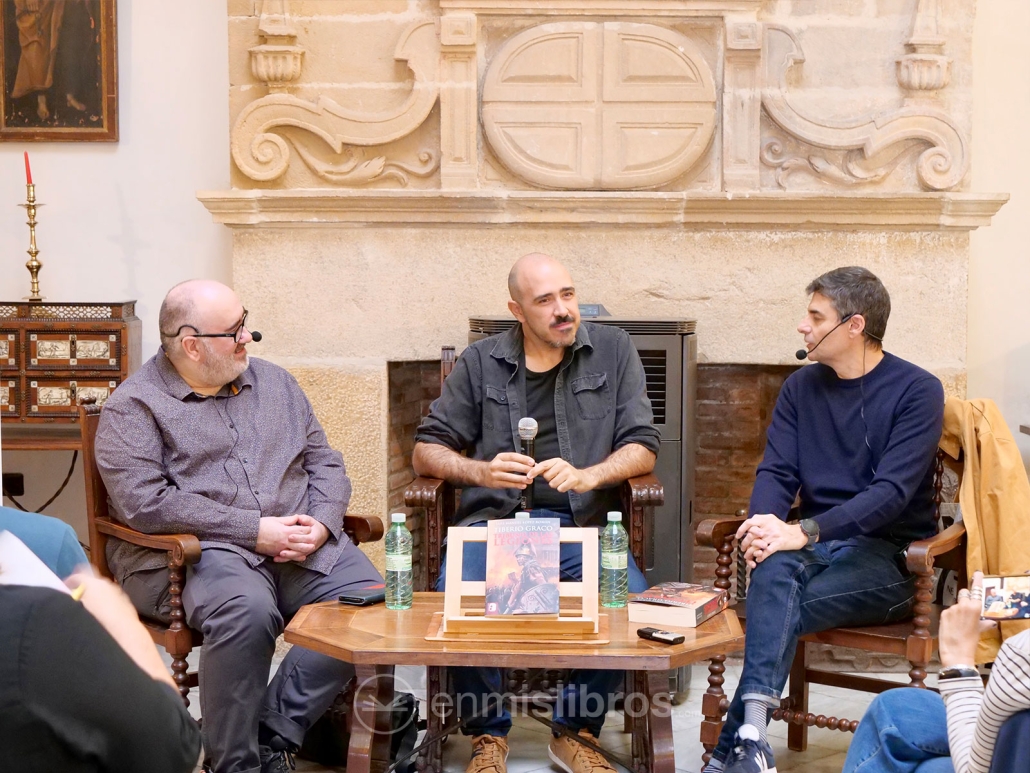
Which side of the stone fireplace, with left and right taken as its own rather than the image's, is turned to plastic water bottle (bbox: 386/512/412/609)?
front

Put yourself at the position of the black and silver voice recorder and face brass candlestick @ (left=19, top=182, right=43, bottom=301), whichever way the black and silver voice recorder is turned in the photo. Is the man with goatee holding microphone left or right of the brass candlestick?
right

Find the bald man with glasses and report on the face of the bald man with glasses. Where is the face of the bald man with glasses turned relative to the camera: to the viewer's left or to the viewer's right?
to the viewer's right

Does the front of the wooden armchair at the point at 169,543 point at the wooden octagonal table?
yes

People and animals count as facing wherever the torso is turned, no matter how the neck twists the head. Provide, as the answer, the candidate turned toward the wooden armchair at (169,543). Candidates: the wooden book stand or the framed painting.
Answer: the framed painting

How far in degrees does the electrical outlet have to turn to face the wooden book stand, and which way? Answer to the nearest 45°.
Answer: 0° — it already faces it

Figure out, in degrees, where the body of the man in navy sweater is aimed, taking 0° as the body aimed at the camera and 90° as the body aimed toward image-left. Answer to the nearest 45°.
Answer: approximately 45°

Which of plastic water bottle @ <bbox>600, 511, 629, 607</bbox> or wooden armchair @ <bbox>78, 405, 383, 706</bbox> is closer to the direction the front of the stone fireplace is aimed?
the plastic water bottle

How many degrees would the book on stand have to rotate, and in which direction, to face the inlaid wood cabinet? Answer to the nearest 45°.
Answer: approximately 135° to its right

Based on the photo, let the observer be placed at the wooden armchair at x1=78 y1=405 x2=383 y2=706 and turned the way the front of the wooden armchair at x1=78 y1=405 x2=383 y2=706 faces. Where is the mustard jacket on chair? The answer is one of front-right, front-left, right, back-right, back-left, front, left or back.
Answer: front-left

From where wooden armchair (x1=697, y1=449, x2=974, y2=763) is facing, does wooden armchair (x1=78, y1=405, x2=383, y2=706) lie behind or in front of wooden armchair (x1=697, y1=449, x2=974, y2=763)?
in front

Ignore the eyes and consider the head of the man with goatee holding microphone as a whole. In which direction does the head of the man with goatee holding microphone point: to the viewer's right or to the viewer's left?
to the viewer's right

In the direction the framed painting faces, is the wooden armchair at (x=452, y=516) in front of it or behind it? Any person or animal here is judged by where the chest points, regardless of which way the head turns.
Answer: in front

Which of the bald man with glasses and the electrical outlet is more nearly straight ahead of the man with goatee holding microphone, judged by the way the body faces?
the bald man with glasses

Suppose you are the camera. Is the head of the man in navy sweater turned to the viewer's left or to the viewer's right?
to the viewer's left
